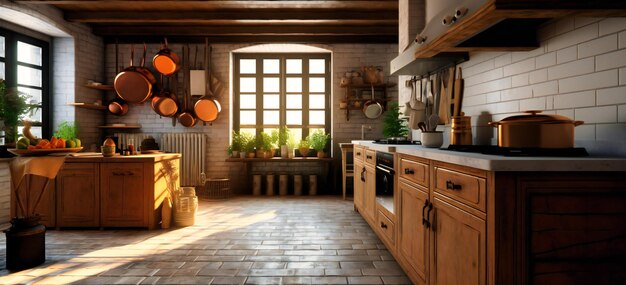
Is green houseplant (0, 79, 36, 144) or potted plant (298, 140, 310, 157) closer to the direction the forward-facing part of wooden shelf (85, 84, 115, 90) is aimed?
the green houseplant

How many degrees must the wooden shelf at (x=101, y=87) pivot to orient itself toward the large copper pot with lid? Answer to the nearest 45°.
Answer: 0° — it already faces it

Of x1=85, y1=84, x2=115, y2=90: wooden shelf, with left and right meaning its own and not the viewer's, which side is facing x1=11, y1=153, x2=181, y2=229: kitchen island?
front

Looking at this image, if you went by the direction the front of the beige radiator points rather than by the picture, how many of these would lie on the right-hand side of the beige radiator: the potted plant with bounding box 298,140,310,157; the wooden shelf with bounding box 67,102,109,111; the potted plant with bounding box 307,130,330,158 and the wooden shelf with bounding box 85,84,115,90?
2

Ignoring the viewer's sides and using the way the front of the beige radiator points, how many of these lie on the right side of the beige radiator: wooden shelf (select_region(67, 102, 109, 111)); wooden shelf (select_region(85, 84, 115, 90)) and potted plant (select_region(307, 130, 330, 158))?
2

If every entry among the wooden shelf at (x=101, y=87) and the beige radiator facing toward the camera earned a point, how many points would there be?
2

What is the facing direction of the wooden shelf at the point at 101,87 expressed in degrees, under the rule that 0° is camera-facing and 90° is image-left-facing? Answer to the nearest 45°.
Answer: approximately 0°

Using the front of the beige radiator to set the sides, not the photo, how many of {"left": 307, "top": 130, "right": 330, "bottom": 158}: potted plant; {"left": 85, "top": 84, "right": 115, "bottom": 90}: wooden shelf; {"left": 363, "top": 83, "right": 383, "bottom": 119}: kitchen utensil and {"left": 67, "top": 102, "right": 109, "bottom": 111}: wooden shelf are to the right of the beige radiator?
2

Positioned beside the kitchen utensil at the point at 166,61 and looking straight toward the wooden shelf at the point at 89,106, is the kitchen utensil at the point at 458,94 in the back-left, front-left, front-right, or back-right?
back-left

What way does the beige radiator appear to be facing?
toward the camera
